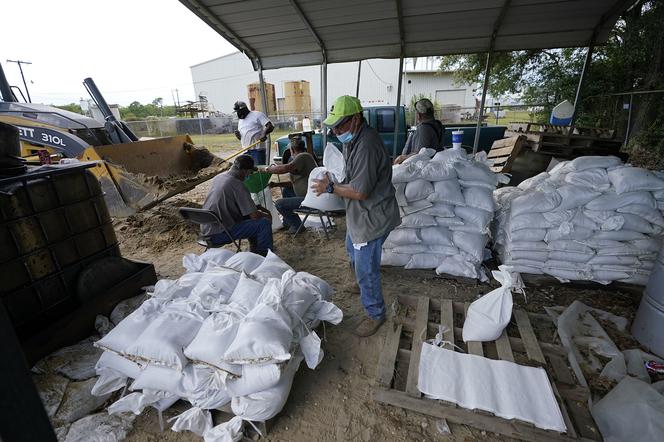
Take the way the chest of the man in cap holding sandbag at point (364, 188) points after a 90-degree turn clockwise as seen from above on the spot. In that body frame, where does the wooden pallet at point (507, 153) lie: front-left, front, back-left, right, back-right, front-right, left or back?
front-right

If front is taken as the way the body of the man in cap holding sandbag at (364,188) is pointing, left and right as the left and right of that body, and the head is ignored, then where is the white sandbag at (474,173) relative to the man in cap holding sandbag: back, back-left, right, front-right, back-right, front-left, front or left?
back-right

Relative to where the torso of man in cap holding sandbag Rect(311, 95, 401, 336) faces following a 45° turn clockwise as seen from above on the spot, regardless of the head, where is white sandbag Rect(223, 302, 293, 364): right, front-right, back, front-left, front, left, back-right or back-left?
left

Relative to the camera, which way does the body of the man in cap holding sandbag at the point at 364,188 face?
to the viewer's left

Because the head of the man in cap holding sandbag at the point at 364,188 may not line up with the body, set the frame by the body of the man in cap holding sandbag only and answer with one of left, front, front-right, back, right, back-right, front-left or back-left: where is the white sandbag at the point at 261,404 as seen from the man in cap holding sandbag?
front-left

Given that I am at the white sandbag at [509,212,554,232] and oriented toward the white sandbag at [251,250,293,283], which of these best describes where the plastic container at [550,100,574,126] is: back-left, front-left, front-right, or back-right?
back-right

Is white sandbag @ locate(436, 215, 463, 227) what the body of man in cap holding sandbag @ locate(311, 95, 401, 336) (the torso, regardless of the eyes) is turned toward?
no

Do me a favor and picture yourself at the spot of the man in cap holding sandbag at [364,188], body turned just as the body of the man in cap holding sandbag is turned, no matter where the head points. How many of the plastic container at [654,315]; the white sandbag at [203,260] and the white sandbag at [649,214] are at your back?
2

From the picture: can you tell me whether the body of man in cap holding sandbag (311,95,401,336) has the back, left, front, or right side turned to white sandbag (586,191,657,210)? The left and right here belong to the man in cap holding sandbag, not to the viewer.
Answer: back

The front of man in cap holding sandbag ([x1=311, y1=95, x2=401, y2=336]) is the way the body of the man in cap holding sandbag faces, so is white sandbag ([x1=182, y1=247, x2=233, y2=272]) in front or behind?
in front

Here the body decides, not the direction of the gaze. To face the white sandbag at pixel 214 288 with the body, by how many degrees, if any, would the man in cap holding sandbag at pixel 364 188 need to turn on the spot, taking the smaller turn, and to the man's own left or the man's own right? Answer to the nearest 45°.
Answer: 0° — they already face it

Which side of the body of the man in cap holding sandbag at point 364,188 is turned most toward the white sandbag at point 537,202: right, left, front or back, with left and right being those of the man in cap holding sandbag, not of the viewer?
back

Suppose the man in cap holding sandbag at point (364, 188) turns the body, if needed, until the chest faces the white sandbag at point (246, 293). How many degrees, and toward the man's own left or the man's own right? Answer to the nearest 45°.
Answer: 0° — they already face it

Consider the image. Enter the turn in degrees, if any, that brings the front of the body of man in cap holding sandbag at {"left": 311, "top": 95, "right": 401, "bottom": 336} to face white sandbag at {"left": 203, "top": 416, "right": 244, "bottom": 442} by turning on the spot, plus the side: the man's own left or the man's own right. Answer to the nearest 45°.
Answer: approximately 45° to the man's own left

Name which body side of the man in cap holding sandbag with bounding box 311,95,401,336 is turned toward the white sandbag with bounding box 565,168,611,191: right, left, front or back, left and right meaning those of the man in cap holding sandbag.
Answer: back

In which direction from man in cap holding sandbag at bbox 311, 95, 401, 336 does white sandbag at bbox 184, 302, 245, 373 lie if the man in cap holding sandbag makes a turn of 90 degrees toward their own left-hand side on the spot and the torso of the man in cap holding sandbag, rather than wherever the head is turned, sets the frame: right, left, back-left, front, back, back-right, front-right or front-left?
front-right

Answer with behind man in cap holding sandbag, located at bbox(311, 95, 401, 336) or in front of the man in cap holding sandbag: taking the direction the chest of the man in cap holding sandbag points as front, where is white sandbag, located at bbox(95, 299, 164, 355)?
in front
